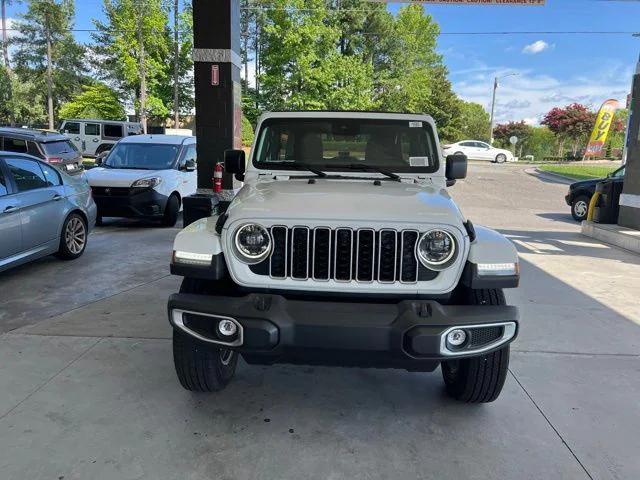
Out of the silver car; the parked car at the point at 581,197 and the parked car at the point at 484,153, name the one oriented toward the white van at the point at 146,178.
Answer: the parked car at the point at 581,197

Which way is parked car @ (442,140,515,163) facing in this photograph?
to the viewer's right

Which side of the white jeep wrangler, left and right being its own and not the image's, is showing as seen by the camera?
front

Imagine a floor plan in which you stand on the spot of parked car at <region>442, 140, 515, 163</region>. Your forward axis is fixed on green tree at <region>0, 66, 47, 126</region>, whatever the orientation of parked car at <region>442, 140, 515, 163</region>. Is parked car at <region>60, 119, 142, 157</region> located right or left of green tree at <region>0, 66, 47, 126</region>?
left

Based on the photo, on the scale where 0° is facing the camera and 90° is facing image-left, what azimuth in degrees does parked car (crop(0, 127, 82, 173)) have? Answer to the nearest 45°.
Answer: approximately 135°

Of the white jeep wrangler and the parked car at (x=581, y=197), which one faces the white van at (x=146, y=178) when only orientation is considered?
the parked car

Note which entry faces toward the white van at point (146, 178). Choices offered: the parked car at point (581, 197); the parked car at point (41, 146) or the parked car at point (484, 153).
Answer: the parked car at point (581, 197)

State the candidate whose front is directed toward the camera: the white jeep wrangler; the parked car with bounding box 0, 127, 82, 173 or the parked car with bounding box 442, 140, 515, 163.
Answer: the white jeep wrangler

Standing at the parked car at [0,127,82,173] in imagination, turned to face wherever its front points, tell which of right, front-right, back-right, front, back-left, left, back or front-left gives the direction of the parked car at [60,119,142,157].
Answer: front-right

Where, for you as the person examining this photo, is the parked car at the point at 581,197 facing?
facing the viewer and to the left of the viewer
